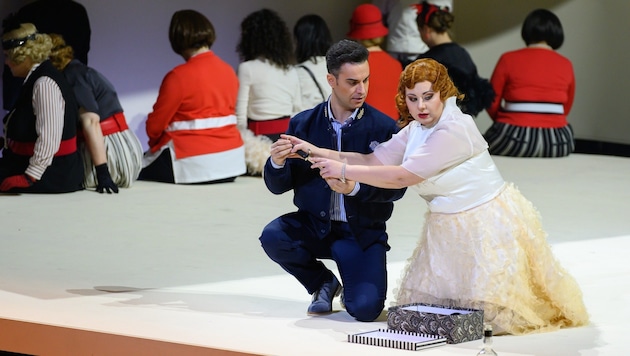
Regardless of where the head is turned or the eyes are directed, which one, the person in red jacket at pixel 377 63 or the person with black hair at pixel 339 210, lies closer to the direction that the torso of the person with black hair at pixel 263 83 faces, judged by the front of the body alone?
the person in red jacket

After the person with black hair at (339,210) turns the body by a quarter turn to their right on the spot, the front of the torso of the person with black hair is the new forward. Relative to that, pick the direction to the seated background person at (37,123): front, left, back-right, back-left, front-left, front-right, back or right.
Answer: front-right

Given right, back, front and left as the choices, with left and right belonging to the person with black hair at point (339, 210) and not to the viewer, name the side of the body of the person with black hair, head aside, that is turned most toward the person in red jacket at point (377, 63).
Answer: back

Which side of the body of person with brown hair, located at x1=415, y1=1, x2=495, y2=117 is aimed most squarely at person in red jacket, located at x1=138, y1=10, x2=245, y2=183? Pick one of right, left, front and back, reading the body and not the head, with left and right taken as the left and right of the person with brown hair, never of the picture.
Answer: left

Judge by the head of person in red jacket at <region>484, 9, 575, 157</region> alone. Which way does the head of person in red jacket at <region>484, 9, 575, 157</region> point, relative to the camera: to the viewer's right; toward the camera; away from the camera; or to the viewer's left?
away from the camera

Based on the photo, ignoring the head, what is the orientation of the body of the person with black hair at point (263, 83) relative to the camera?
away from the camera

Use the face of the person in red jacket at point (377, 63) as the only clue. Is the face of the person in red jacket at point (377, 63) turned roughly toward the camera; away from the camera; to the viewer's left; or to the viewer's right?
away from the camera

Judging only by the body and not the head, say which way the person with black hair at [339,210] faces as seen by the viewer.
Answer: toward the camera

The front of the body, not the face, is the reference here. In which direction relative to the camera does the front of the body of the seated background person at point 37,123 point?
to the viewer's left

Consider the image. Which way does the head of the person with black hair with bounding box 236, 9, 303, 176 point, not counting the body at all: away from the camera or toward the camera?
away from the camera
